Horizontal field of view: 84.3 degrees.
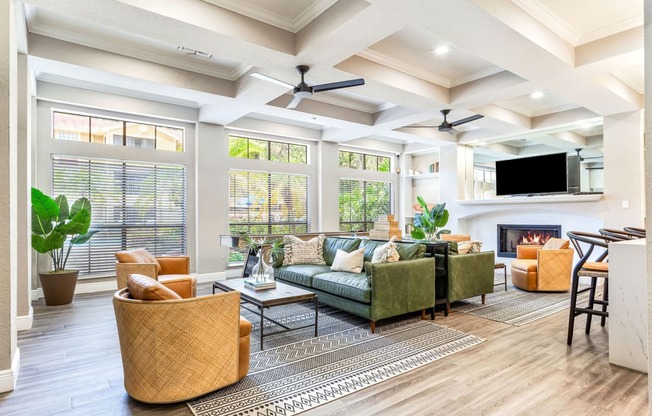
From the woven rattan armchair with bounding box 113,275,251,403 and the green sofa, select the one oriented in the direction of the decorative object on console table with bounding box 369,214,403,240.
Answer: the woven rattan armchair

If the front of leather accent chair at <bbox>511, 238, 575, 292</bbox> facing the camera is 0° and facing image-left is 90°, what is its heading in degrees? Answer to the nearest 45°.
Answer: approximately 45°

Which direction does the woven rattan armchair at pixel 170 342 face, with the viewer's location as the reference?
facing away from the viewer and to the right of the viewer

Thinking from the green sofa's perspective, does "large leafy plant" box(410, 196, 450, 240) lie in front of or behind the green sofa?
behind

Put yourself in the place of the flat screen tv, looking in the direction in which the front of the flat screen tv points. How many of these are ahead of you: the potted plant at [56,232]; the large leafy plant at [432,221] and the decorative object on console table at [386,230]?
3
